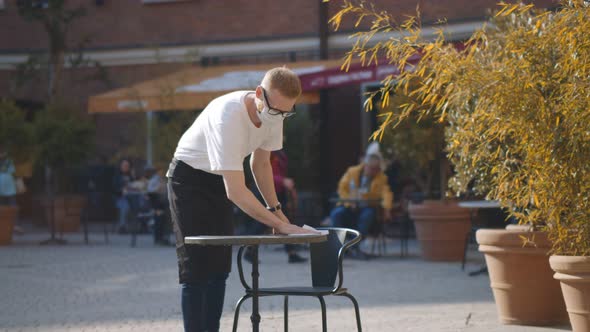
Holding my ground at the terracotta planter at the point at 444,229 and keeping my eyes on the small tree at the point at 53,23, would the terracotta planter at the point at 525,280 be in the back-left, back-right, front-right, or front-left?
back-left

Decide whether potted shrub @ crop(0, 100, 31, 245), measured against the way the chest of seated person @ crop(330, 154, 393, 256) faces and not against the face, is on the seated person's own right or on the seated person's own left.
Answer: on the seated person's own right

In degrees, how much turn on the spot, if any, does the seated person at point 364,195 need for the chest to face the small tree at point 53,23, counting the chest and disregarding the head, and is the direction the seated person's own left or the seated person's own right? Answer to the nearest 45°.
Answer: approximately 90° to the seated person's own right

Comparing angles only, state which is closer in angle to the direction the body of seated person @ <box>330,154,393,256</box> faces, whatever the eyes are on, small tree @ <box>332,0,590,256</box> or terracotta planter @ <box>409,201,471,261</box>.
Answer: the small tree

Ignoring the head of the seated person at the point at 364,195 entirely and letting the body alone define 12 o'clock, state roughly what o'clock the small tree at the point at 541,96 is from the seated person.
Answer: The small tree is roughly at 10 o'clock from the seated person.

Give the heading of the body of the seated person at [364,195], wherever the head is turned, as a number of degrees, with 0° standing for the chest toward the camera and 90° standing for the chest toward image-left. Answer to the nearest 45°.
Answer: approximately 45°

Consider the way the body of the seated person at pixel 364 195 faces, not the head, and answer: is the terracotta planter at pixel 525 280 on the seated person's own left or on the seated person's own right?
on the seated person's own left

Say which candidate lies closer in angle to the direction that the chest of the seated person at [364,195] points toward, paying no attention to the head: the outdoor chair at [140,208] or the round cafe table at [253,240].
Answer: the round cafe table
